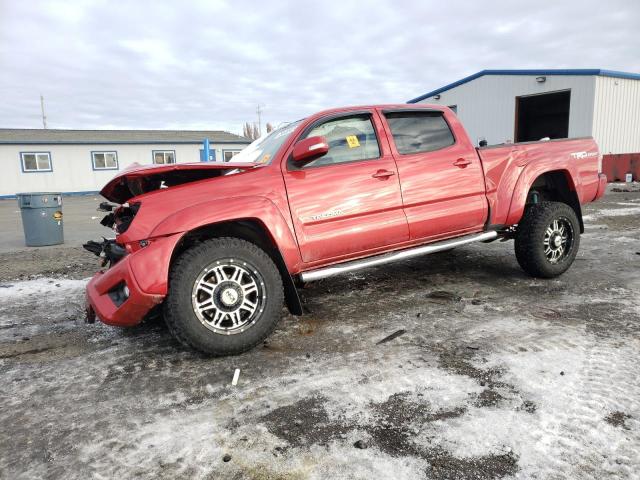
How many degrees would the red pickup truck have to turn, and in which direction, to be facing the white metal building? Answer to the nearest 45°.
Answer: approximately 180°

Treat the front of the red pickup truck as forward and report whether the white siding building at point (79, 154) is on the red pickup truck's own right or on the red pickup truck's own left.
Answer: on the red pickup truck's own right

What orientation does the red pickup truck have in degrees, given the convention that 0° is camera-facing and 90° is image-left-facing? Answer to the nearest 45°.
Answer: approximately 45°
